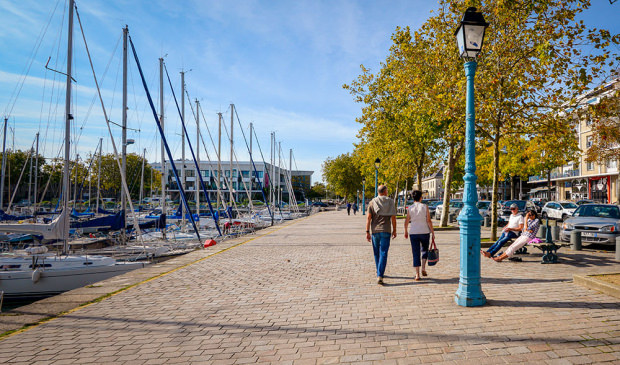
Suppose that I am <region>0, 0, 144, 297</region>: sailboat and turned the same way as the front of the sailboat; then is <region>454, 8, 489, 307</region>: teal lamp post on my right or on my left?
on my right

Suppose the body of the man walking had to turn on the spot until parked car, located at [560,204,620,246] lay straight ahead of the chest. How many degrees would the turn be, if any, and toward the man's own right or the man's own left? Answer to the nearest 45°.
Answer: approximately 45° to the man's own right

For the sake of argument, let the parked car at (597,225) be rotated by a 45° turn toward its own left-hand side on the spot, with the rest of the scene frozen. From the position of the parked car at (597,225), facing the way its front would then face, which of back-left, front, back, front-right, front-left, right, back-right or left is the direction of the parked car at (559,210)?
back

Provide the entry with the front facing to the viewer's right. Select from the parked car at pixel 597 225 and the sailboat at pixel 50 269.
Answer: the sailboat

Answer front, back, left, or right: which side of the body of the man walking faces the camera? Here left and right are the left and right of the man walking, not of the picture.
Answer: back

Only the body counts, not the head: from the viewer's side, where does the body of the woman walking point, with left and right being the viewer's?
facing away from the viewer

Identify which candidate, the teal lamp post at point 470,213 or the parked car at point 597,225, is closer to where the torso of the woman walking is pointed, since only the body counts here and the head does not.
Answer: the parked car

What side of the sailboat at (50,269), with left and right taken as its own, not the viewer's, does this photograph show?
right

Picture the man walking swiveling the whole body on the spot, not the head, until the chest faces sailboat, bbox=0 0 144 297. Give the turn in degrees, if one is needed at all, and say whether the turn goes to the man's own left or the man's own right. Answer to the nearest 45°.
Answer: approximately 90° to the man's own left
